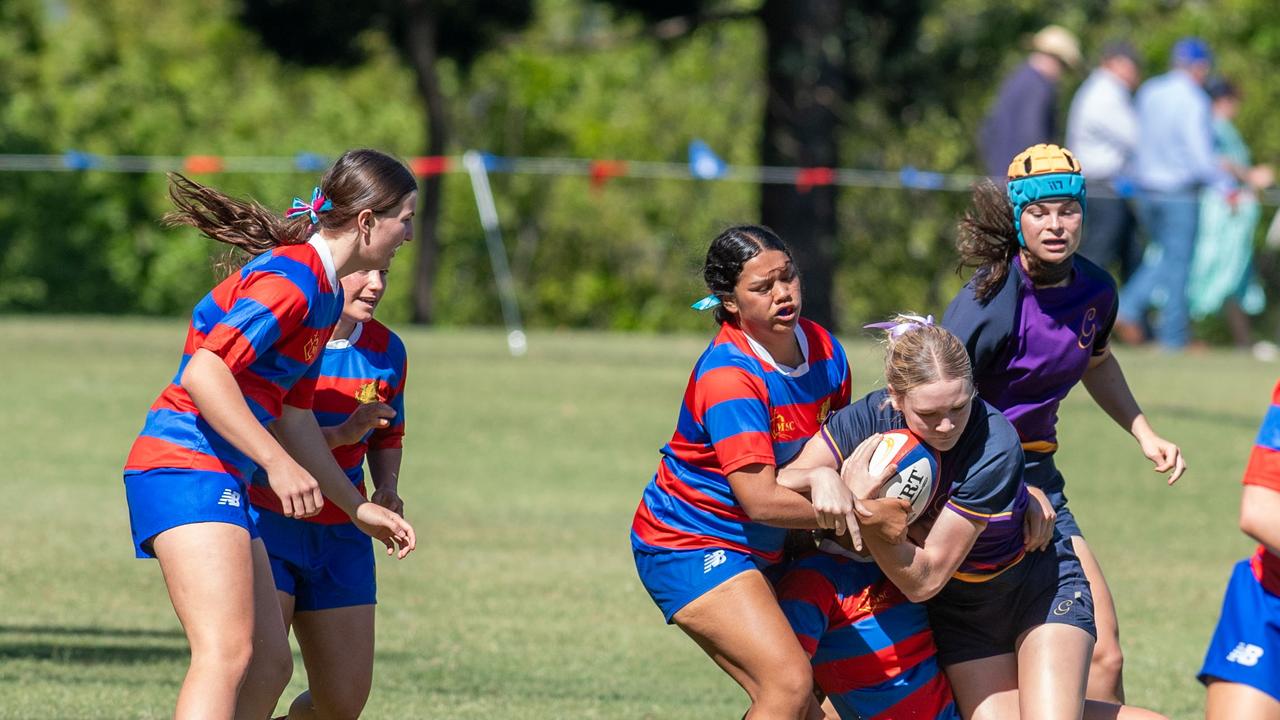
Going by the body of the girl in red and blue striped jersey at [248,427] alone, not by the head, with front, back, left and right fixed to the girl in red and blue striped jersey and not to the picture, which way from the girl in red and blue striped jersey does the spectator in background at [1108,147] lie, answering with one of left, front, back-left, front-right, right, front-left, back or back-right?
front-left

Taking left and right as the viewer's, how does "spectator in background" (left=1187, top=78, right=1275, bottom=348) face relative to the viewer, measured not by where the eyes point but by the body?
facing to the right of the viewer

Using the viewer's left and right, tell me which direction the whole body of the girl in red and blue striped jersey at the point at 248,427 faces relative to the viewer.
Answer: facing to the right of the viewer

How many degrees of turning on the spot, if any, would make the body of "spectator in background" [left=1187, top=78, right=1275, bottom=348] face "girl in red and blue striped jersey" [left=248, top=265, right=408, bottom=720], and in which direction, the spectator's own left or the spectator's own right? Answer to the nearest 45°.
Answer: approximately 90° to the spectator's own right

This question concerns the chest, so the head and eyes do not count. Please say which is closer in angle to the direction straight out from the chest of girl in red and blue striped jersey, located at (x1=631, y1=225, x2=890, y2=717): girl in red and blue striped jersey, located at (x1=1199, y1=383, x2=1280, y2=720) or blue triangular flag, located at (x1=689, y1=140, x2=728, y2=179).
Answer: the girl in red and blue striped jersey

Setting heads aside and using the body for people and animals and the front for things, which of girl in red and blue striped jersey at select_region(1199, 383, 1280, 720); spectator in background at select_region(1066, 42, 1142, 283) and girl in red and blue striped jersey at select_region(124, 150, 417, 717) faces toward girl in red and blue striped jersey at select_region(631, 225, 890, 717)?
girl in red and blue striped jersey at select_region(124, 150, 417, 717)

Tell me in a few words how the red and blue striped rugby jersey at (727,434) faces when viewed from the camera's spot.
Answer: facing the viewer and to the right of the viewer

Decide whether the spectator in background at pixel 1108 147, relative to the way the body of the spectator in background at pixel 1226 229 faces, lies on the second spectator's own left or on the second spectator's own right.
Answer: on the second spectator's own right

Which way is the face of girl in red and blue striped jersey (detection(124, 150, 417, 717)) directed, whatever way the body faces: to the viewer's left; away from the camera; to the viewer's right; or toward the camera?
to the viewer's right
